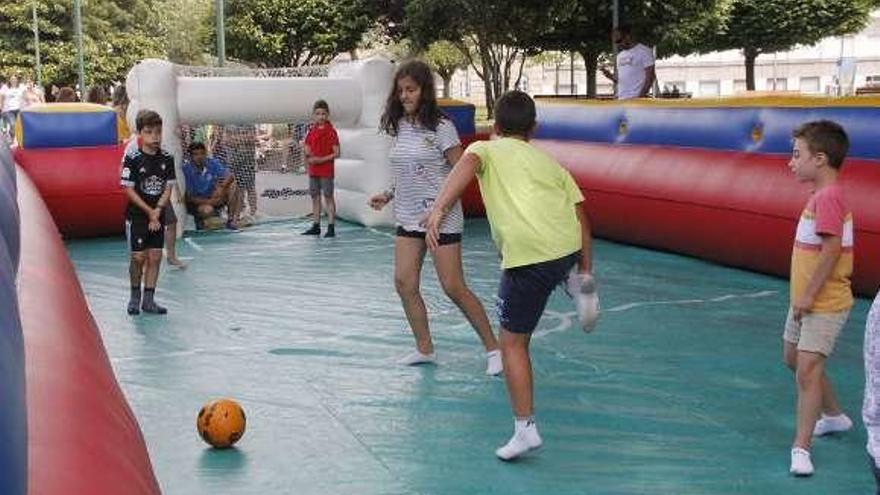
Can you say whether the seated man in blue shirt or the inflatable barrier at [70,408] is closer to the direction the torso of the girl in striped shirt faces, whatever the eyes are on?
the inflatable barrier

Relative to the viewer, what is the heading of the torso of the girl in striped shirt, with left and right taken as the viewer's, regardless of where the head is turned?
facing the viewer and to the left of the viewer

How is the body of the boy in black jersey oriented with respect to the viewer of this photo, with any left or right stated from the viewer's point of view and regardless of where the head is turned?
facing the viewer and to the right of the viewer

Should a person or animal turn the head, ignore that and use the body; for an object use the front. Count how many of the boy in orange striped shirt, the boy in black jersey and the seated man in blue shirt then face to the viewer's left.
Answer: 1

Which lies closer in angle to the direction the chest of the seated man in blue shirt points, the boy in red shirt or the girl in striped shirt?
the girl in striped shirt

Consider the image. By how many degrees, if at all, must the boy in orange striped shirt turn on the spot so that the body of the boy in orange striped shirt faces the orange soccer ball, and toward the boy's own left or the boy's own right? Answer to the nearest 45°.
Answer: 0° — they already face it

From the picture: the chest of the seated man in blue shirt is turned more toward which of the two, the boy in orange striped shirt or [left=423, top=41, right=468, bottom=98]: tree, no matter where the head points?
the boy in orange striped shirt

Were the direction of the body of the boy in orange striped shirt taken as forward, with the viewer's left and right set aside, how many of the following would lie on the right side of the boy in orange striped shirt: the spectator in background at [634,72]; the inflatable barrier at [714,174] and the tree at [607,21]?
3

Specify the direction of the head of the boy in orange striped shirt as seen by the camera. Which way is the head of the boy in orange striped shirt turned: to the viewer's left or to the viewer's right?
to the viewer's left

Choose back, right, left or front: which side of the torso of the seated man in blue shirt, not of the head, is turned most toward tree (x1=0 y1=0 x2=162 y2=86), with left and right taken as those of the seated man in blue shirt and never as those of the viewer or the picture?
back

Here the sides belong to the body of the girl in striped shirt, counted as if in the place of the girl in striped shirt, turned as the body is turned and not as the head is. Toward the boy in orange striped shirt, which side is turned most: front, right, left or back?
left

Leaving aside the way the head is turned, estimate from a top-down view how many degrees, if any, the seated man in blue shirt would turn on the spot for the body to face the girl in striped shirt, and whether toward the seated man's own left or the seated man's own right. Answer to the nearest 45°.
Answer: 0° — they already face them

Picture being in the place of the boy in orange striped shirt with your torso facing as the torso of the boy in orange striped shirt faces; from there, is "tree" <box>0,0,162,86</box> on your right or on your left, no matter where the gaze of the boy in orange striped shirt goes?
on your right

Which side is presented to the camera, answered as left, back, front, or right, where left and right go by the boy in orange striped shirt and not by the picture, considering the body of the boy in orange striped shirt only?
left

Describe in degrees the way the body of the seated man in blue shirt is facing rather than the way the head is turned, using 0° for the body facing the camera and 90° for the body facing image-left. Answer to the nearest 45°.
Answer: approximately 0°
